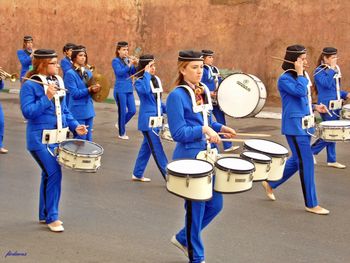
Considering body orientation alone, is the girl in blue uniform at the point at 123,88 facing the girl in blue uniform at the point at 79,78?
no

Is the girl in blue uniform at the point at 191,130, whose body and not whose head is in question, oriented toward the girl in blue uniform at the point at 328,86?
no

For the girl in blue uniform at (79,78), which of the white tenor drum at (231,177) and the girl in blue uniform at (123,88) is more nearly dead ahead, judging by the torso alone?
the white tenor drum

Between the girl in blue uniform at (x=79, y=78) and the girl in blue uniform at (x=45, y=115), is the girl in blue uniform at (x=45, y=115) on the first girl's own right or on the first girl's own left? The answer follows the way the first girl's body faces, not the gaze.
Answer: on the first girl's own right

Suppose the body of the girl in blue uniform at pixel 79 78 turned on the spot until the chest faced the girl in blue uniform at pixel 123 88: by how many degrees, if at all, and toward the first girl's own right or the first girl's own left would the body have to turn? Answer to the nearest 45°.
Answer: approximately 135° to the first girl's own left
